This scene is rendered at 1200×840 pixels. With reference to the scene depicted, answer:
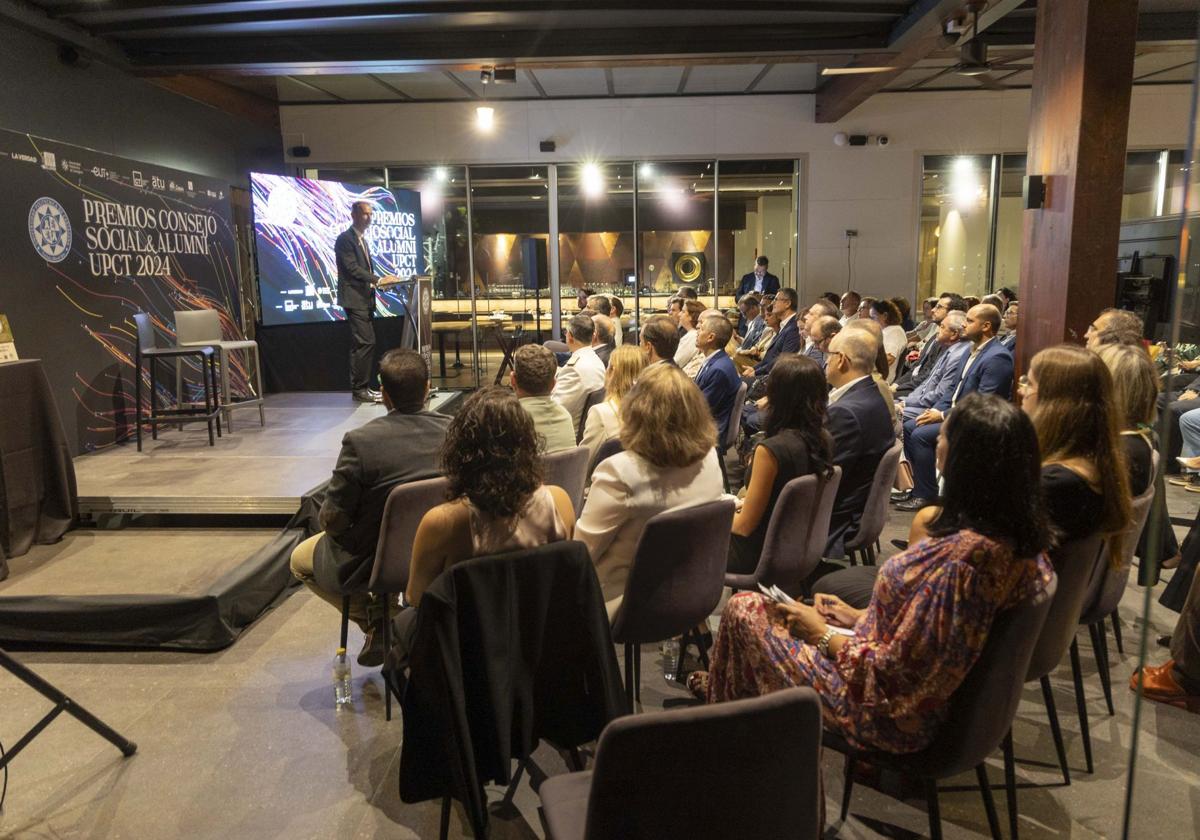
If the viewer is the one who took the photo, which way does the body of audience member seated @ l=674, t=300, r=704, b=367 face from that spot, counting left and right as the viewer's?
facing to the left of the viewer

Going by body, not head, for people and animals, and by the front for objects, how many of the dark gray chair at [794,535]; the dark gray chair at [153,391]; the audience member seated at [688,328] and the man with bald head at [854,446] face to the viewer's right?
1

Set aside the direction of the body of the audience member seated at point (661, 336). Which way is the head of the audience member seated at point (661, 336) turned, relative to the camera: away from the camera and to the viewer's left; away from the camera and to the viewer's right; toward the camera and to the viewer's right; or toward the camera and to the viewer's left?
away from the camera and to the viewer's left

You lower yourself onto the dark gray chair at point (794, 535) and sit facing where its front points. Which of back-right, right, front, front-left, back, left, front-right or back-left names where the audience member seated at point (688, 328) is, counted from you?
front-right

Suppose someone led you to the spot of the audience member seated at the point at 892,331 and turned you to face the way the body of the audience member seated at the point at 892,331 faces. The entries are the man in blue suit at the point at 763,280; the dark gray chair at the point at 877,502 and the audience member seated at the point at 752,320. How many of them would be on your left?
1

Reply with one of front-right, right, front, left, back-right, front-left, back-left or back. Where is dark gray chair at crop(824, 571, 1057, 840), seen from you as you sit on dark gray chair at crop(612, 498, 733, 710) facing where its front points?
back

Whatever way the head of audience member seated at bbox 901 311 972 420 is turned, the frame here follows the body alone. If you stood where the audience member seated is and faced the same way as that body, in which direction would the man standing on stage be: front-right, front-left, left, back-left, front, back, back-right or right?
front

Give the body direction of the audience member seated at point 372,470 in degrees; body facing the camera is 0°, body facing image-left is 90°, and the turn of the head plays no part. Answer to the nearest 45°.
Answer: approximately 135°

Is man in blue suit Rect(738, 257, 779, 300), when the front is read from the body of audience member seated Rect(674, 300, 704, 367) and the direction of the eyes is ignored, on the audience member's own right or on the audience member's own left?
on the audience member's own right

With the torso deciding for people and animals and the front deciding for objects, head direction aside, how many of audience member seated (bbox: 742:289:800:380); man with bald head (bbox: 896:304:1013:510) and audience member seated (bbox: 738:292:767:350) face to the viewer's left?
3

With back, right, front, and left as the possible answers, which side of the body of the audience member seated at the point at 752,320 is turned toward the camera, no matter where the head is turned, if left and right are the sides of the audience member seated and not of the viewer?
left

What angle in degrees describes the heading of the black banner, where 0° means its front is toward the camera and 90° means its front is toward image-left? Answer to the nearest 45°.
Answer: approximately 315°

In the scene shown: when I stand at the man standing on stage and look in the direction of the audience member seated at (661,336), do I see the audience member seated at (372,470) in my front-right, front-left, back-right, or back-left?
front-right

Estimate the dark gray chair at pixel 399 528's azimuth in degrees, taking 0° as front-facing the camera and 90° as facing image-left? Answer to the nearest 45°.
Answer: approximately 135°

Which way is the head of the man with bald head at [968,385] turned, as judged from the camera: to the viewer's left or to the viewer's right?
to the viewer's left

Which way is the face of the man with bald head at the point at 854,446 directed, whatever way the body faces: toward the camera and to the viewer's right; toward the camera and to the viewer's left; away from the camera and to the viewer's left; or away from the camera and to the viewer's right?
away from the camera and to the viewer's left

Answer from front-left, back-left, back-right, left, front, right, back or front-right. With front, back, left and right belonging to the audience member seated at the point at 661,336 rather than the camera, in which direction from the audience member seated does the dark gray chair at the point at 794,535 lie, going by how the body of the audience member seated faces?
back-left

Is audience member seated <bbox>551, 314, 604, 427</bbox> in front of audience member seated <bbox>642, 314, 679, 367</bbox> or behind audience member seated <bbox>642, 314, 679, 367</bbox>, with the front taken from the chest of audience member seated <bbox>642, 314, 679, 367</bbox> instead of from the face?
in front
